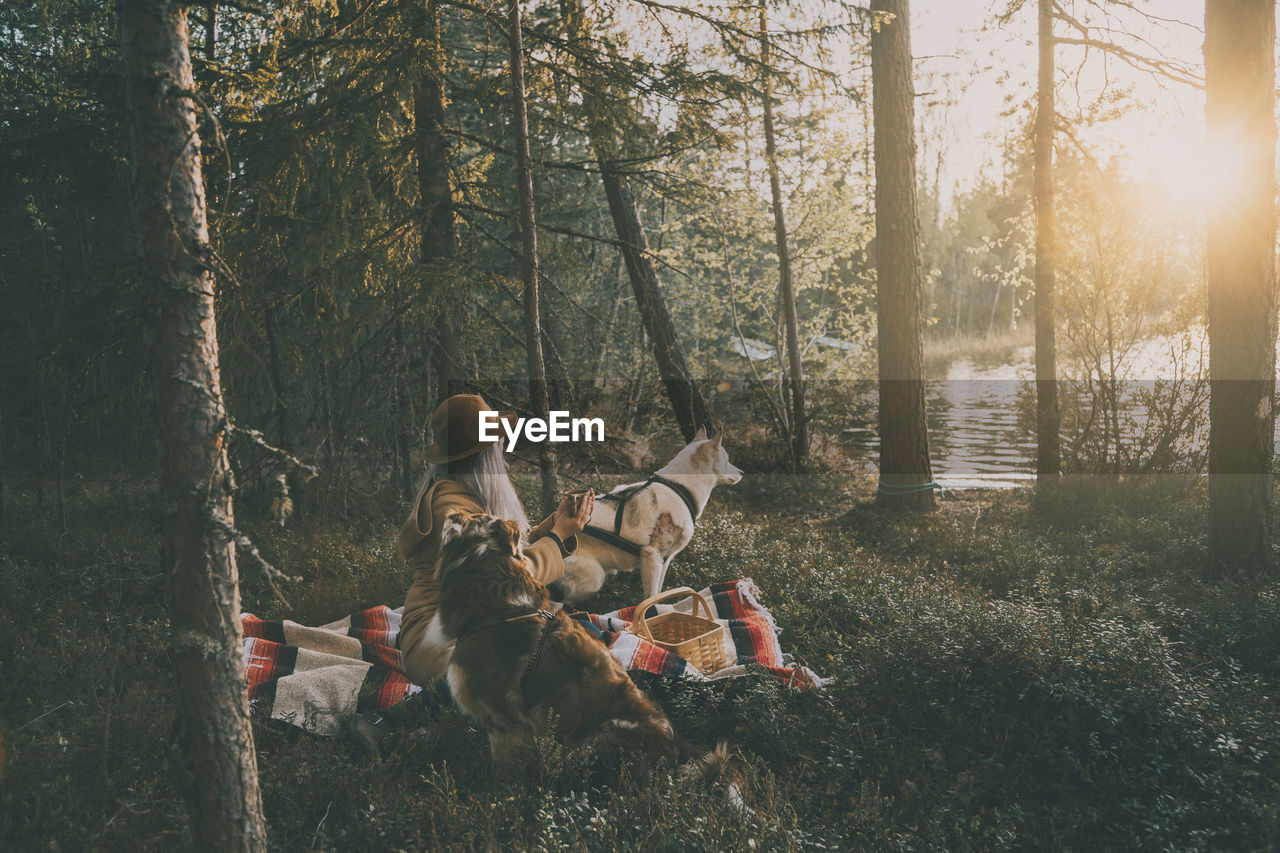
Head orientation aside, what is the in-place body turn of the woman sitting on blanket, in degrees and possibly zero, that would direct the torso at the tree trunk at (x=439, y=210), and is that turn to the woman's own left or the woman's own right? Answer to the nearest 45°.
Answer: approximately 45° to the woman's own left

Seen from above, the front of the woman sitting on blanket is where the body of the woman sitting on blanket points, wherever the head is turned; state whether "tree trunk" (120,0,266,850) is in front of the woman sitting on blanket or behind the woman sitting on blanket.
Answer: behind

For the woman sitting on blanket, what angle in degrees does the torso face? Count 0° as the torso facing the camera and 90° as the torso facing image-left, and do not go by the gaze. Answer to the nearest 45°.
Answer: approximately 225°

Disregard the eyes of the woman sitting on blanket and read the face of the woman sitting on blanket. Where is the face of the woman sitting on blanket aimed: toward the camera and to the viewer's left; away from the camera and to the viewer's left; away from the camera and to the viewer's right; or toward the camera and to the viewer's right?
away from the camera and to the viewer's right
